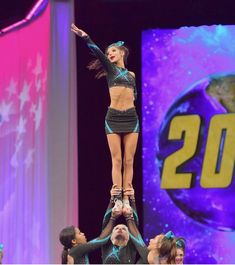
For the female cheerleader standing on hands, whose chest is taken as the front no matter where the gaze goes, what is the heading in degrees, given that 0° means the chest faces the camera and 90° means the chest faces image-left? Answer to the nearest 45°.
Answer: approximately 0°
